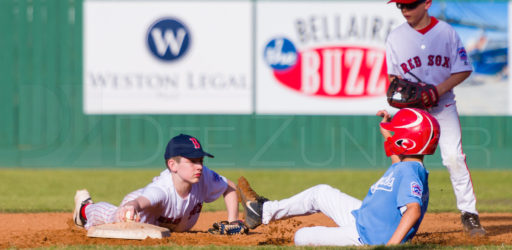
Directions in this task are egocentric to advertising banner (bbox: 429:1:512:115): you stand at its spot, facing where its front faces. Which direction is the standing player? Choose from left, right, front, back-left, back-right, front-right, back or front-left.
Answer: front

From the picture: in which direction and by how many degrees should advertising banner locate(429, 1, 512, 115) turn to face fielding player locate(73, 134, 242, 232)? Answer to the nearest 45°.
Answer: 0° — it already faces them

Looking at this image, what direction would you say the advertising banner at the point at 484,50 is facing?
toward the camera

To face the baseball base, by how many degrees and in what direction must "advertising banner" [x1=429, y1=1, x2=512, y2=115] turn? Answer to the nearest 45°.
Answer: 0° — it already faces it
